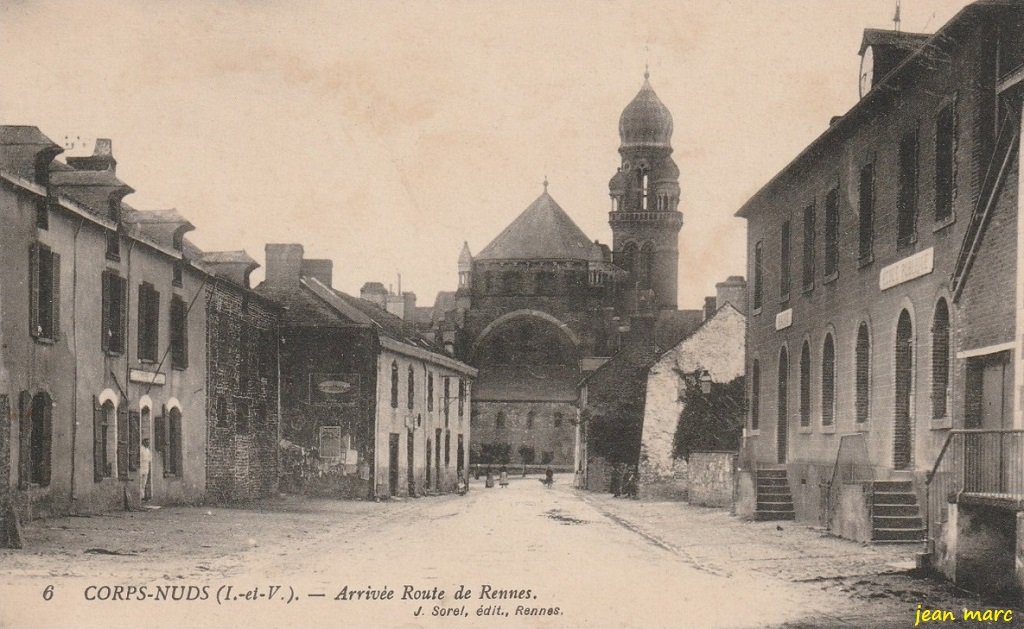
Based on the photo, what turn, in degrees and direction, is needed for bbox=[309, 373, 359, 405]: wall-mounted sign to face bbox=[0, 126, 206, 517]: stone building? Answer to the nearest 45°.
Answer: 0° — it already faces it

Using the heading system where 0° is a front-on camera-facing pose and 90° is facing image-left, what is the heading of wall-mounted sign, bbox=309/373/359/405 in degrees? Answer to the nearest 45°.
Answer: approximately 0°

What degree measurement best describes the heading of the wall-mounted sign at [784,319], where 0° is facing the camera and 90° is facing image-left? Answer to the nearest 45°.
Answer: approximately 45°

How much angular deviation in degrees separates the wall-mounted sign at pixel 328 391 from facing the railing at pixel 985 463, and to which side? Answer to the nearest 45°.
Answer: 0° — it already faces it
